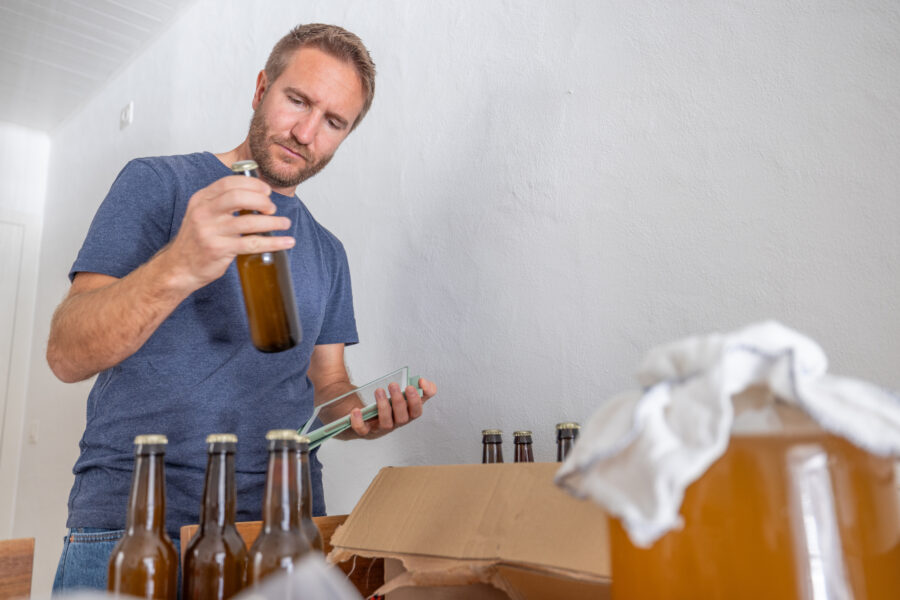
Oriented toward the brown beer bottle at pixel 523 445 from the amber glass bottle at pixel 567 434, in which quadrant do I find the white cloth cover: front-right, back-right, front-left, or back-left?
back-left

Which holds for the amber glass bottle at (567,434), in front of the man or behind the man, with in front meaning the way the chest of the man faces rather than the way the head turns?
in front

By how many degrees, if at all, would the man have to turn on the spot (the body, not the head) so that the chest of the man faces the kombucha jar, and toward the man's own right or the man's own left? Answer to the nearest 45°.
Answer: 0° — they already face it

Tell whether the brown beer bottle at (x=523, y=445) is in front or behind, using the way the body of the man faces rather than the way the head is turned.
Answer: in front

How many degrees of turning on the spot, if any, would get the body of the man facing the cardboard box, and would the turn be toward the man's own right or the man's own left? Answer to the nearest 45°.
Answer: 0° — they already face it

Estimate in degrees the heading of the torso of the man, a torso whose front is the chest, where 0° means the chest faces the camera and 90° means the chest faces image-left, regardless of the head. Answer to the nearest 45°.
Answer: approximately 315°

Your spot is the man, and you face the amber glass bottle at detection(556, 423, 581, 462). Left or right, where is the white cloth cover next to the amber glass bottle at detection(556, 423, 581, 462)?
right
